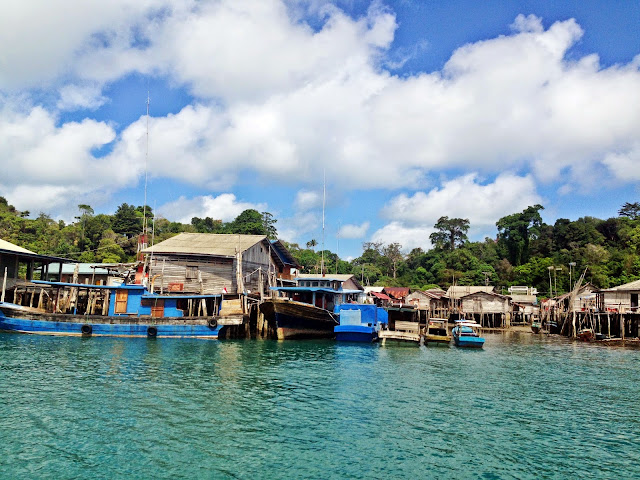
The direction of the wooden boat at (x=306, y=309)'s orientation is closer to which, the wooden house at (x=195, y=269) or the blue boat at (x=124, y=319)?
the blue boat

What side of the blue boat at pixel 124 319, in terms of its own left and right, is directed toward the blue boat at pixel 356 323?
back

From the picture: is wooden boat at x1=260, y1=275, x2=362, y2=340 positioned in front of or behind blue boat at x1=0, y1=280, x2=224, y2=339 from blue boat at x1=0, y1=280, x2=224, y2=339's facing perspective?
behind

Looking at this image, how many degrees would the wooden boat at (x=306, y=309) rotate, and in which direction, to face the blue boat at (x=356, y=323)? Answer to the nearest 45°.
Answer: approximately 135° to its left

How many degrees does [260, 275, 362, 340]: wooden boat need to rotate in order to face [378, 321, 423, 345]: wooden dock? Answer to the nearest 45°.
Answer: approximately 135° to its left

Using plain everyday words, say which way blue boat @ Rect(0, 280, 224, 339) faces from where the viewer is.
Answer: facing to the left of the viewer

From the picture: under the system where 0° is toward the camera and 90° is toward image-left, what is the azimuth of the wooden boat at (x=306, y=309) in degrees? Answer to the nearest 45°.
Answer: approximately 45°

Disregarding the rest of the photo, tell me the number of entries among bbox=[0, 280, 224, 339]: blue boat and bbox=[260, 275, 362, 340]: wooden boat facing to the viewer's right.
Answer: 0

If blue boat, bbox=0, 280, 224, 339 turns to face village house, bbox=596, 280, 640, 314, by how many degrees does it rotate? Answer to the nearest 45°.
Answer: approximately 180°
